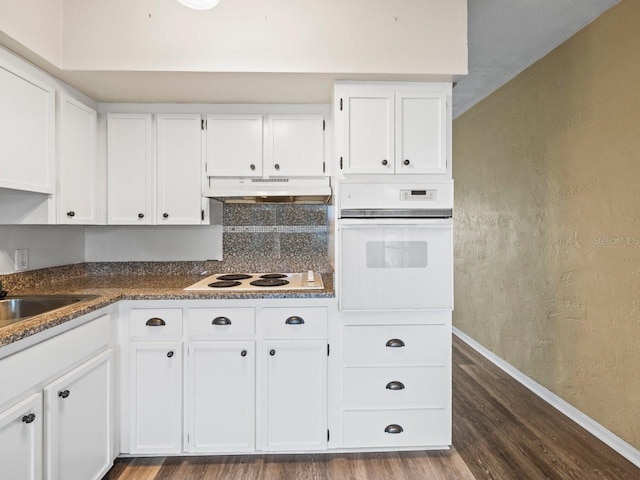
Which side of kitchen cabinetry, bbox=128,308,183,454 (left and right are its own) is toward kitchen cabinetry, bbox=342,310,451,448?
left

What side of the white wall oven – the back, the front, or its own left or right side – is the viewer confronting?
front

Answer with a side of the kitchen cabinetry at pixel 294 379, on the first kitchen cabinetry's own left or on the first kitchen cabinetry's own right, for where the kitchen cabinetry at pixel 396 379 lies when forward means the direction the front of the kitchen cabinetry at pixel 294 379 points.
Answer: on the first kitchen cabinetry's own left

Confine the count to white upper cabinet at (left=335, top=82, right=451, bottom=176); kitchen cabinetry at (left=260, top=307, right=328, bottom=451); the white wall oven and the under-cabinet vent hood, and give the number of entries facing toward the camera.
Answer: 4

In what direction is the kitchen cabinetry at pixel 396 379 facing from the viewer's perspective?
toward the camera

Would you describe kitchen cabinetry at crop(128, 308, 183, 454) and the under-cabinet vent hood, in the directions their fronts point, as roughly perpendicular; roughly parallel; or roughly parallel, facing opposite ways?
roughly parallel

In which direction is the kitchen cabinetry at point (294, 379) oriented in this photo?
toward the camera

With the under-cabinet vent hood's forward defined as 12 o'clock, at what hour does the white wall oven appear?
The white wall oven is roughly at 10 o'clock from the under-cabinet vent hood.

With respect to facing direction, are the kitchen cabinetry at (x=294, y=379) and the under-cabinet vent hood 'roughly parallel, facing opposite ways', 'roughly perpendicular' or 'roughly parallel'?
roughly parallel

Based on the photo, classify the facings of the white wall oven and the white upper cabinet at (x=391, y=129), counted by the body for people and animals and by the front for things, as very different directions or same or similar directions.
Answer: same or similar directions

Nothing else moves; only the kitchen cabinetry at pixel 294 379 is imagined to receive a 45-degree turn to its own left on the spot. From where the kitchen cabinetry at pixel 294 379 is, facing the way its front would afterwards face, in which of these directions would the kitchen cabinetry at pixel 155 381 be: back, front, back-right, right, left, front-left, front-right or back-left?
back-right

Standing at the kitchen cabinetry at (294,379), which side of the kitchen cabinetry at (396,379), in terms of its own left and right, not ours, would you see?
right

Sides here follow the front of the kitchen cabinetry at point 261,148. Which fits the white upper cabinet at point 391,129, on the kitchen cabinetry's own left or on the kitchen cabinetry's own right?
on the kitchen cabinetry's own left

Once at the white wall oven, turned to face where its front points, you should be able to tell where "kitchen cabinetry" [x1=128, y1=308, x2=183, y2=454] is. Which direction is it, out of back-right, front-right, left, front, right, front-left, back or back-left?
right
